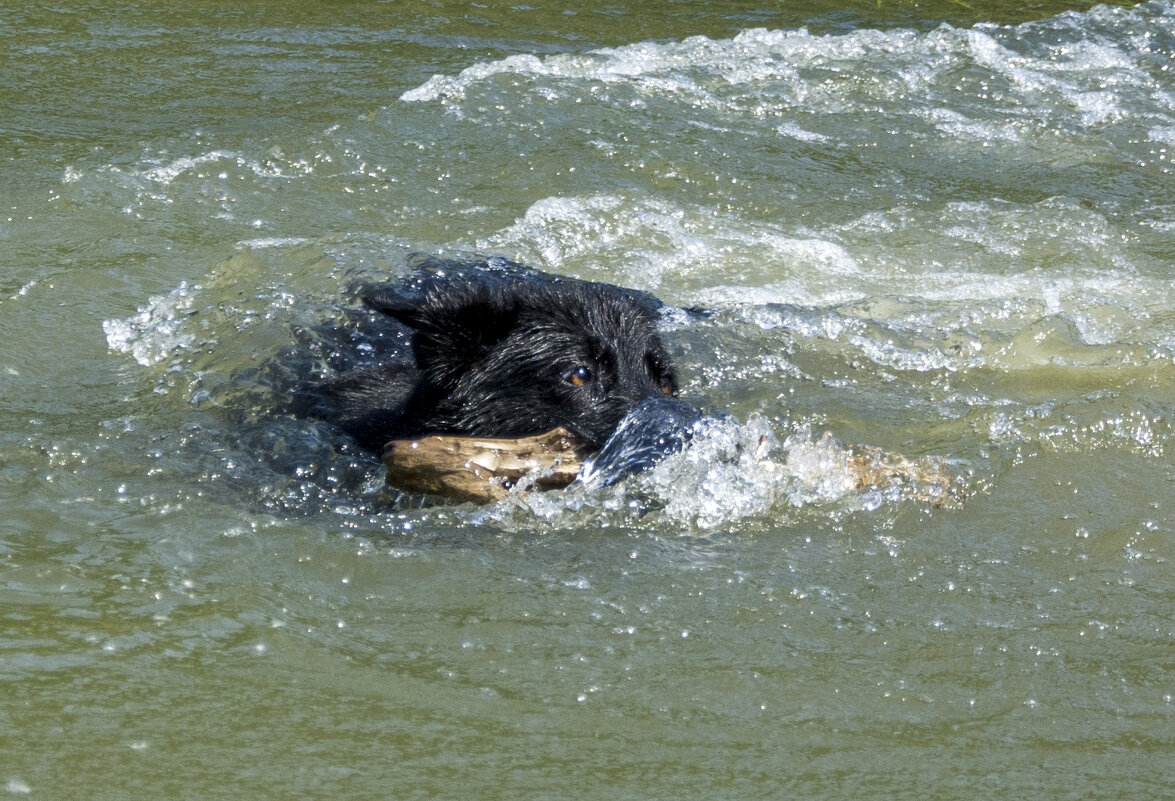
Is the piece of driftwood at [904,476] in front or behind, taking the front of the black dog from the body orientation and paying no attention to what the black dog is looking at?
in front

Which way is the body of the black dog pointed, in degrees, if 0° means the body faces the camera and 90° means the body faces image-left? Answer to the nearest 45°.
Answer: approximately 315°
